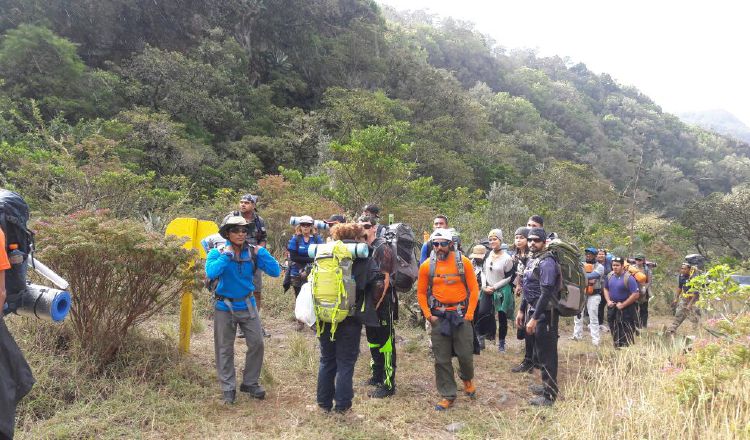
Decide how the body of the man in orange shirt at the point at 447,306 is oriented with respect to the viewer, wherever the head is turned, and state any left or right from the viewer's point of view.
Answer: facing the viewer

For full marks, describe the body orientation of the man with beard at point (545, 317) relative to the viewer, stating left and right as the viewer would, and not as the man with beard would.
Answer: facing the viewer and to the left of the viewer

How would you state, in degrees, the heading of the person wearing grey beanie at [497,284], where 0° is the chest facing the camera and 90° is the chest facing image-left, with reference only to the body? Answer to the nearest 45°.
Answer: approximately 45°

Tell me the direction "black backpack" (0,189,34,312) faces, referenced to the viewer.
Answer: facing to the right of the viewer

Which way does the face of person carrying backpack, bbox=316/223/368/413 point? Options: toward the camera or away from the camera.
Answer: away from the camera

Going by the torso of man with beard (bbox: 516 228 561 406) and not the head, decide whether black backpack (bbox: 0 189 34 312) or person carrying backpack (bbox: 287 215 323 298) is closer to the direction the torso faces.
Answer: the black backpack

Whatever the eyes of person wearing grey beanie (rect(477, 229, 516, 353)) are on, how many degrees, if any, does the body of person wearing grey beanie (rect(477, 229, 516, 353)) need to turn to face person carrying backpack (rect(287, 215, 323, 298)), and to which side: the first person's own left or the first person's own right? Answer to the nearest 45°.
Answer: approximately 45° to the first person's own right

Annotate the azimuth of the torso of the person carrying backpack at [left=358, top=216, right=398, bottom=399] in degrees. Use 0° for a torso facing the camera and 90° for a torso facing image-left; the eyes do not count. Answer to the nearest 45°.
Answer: approximately 90°

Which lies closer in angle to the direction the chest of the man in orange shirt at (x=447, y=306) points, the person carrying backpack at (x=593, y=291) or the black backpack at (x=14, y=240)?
the black backpack
